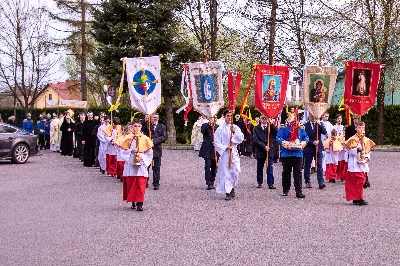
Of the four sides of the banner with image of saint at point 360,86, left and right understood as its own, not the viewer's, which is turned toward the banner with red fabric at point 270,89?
right

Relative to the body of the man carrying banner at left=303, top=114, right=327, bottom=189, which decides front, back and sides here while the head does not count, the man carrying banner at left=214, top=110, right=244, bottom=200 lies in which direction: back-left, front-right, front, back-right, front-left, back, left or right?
front-right

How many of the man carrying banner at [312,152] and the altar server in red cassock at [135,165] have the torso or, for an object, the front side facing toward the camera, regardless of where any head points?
2

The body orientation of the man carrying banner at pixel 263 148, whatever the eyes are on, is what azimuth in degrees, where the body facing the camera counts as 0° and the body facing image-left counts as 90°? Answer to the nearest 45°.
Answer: approximately 0°

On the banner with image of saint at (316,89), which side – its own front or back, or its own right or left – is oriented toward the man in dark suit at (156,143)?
right

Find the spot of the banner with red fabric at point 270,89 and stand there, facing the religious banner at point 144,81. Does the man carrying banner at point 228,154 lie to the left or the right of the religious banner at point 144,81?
left

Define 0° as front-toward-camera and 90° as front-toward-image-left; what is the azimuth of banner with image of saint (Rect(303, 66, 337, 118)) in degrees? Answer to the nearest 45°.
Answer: approximately 0°
